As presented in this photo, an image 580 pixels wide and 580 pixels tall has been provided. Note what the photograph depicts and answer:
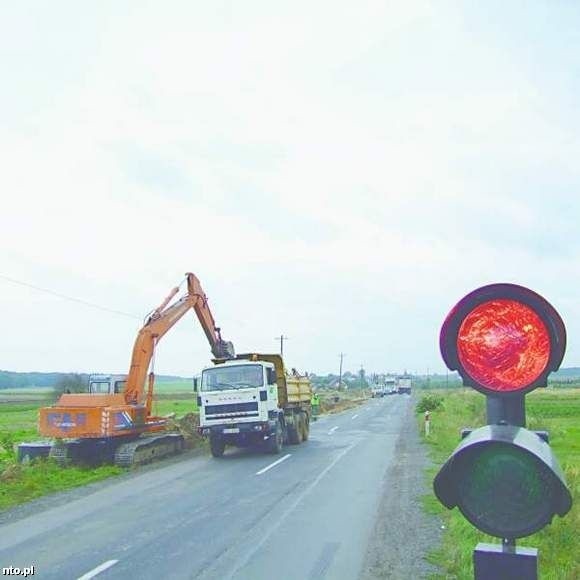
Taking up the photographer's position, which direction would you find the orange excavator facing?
facing away from the viewer and to the right of the viewer

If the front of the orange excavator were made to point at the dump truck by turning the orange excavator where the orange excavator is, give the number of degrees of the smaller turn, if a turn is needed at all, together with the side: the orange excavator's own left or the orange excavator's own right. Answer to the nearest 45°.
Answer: approximately 45° to the orange excavator's own right

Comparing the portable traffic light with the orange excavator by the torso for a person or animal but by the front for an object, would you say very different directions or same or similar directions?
very different directions

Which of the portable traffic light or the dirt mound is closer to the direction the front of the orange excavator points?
the dirt mound

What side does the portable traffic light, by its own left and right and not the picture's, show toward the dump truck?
back

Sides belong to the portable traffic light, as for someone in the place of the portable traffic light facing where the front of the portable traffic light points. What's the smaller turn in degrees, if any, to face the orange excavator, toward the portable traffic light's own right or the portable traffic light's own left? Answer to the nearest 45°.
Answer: approximately 135° to the portable traffic light's own right

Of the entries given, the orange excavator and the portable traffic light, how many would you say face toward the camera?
1
